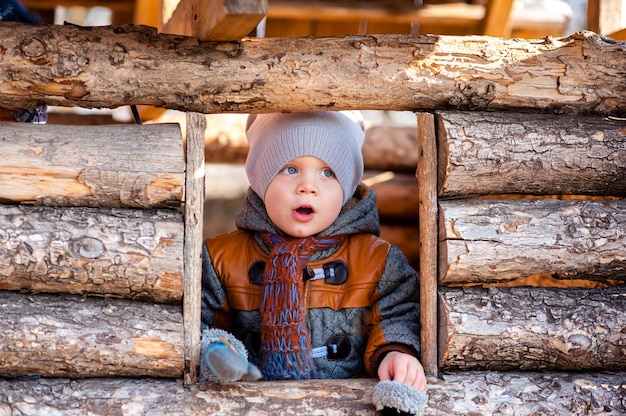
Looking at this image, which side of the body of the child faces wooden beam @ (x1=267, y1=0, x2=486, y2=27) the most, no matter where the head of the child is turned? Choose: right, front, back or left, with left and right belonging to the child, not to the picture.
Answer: back

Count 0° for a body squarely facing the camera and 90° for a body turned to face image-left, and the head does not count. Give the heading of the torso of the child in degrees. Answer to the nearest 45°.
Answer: approximately 0°
